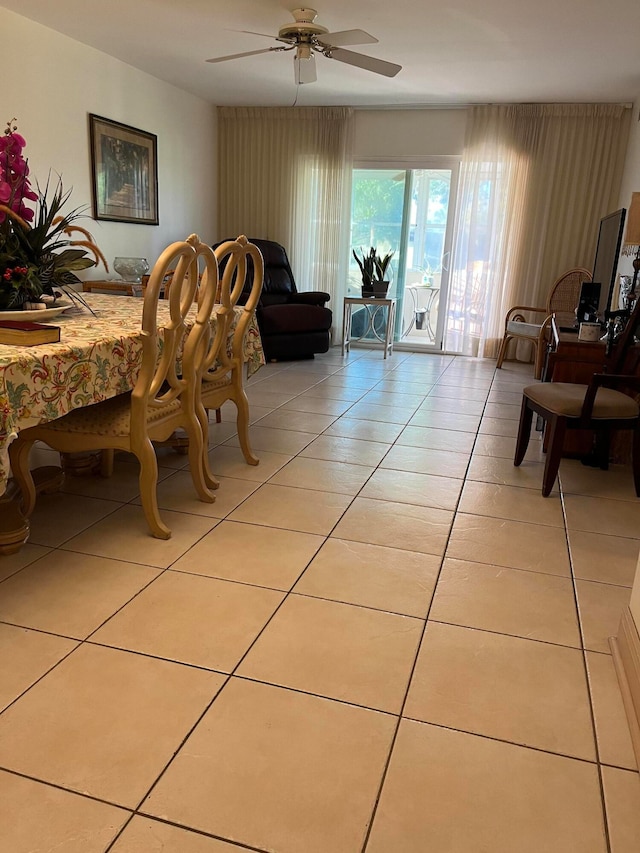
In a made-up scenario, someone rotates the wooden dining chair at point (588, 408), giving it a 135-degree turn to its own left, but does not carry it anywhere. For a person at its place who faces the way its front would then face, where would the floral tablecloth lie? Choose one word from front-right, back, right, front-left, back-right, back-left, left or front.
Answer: right

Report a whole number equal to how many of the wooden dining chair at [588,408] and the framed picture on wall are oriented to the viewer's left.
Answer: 1

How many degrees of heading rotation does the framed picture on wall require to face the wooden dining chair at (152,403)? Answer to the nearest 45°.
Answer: approximately 45° to its right

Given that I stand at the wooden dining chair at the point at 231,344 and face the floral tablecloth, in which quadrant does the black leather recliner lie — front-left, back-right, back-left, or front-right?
back-right

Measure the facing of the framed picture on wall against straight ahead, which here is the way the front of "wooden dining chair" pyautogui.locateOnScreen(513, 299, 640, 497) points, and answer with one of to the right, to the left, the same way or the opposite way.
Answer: the opposite way

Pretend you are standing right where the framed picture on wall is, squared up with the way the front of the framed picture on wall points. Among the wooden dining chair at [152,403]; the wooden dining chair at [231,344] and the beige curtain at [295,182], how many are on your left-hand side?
1

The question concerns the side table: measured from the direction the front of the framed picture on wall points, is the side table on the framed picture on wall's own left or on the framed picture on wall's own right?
on the framed picture on wall's own left

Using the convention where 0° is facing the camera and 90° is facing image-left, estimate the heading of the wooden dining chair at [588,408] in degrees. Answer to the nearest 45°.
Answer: approximately 90°

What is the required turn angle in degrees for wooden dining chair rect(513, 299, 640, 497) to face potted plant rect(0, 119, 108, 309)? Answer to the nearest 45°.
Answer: approximately 45° to its left

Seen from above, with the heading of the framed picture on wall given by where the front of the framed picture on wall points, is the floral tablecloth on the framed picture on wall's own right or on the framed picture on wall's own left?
on the framed picture on wall's own right

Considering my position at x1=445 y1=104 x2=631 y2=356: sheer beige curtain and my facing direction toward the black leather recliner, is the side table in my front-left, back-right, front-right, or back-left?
front-right

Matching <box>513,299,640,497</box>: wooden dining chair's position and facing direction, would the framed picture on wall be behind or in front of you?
in front

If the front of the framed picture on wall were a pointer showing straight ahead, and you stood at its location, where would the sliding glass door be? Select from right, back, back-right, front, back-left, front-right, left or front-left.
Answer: front-left

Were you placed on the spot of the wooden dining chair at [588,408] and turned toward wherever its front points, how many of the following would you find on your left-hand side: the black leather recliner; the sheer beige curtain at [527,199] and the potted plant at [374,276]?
0

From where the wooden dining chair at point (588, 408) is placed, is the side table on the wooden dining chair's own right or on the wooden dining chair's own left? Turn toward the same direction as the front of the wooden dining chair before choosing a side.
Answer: on the wooden dining chair's own right

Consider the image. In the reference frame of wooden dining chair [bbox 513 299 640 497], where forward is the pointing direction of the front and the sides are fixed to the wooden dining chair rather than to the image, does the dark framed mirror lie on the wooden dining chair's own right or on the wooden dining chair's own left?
on the wooden dining chair's own right

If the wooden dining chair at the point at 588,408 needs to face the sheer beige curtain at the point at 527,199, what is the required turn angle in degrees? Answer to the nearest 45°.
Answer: approximately 90° to its right

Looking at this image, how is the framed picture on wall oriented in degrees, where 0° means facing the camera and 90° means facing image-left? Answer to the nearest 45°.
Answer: approximately 315°
